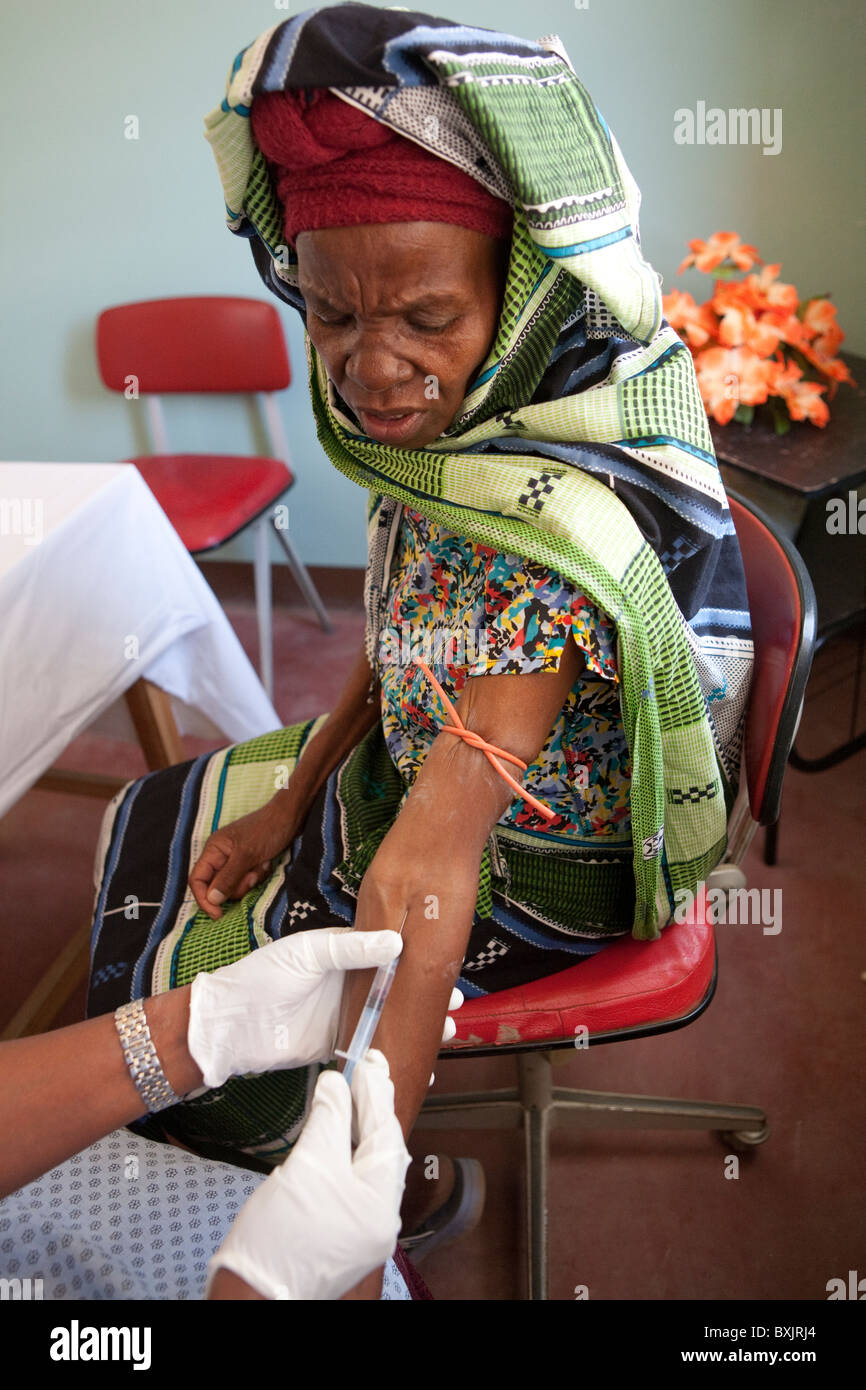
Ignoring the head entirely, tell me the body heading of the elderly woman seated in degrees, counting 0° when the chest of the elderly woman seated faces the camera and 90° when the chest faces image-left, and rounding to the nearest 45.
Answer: approximately 45°

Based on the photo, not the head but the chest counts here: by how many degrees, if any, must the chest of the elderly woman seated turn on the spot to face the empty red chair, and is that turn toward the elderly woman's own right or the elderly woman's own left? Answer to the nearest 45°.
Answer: approximately 135° to the elderly woman's own right
